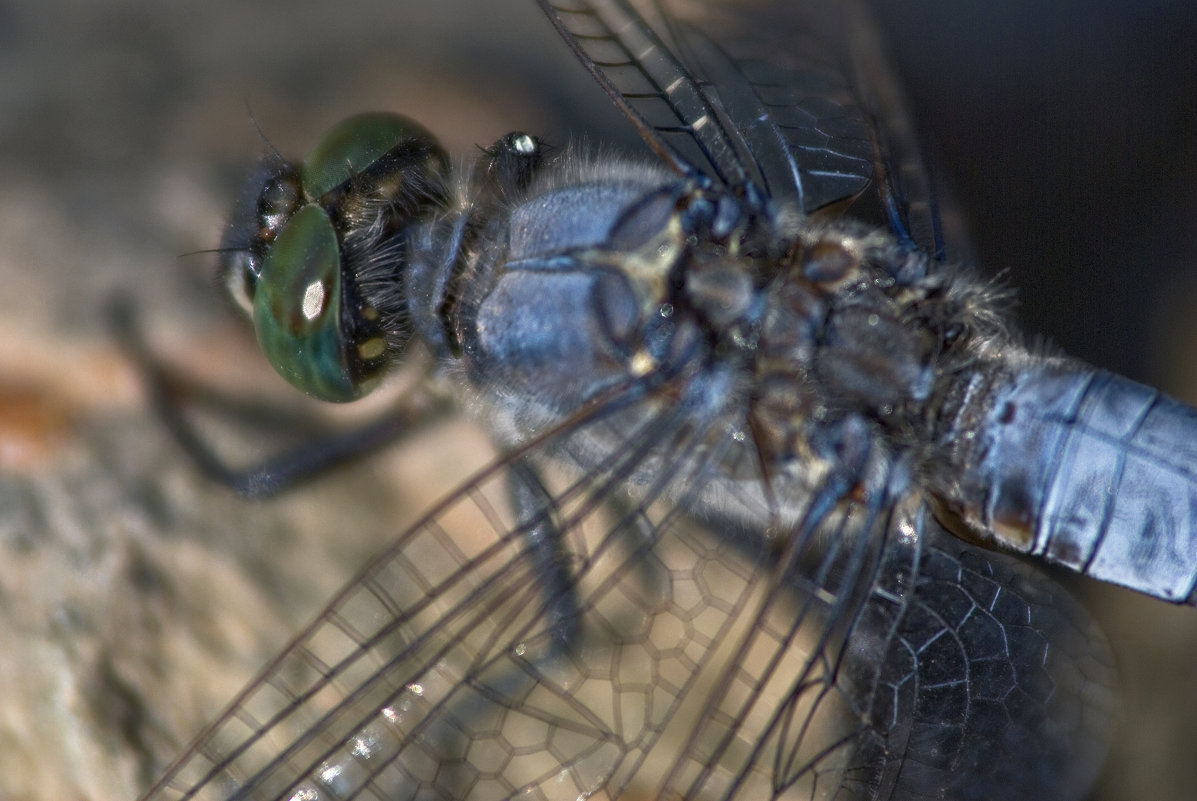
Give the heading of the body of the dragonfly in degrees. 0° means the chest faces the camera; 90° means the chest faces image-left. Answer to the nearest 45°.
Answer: approximately 90°
